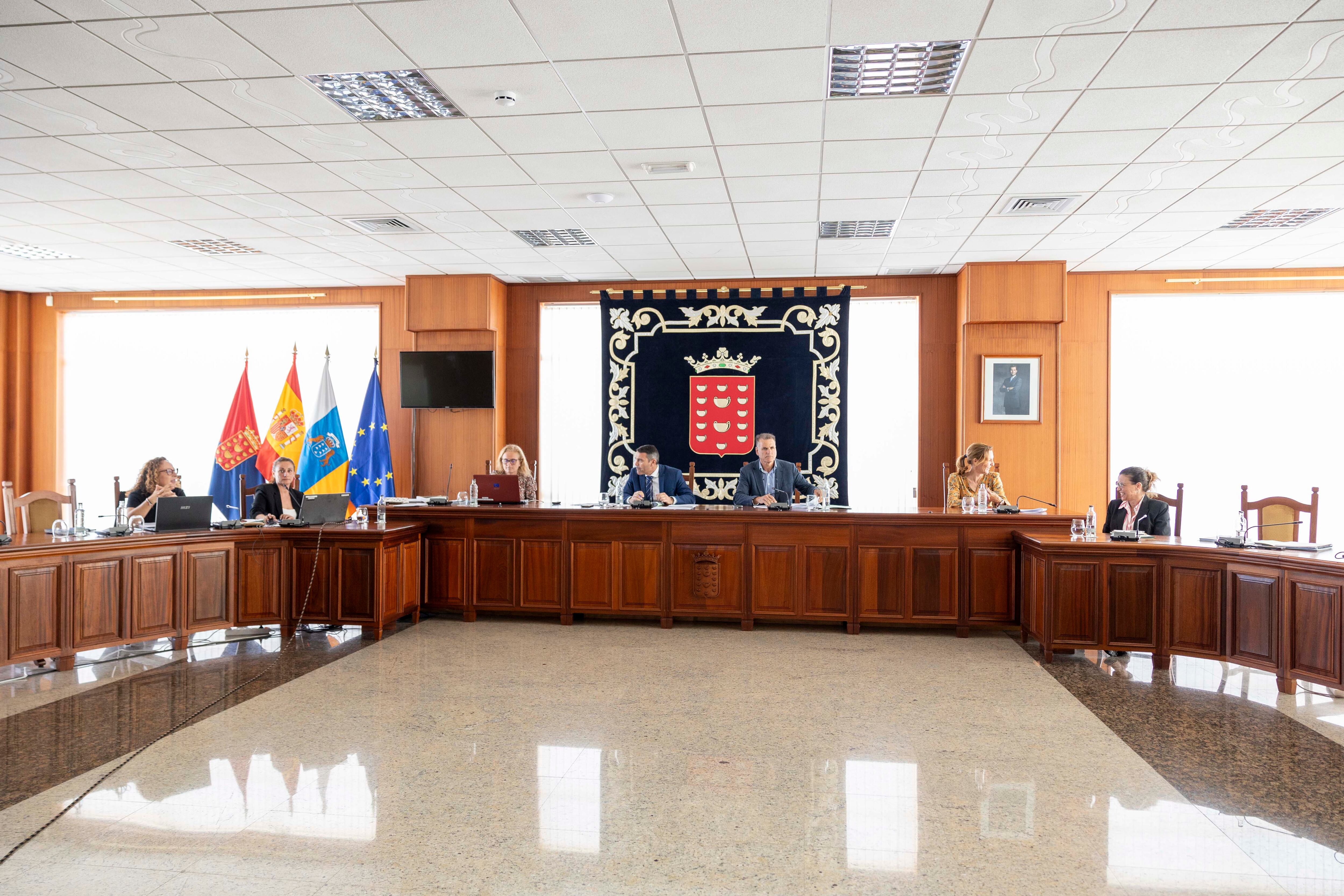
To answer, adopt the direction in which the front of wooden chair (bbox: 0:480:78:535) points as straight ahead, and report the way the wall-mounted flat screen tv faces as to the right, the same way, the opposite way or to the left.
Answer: to the right

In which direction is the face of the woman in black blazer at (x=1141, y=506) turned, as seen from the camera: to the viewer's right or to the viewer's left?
to the viewer's left

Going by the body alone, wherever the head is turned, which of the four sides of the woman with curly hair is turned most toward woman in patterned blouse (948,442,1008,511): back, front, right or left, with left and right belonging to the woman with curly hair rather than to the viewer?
front

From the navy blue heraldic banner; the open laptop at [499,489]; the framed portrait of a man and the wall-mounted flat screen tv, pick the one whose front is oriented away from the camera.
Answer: the open laptop

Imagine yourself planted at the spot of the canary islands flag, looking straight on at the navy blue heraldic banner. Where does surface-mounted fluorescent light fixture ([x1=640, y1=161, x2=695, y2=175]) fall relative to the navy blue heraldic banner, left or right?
right

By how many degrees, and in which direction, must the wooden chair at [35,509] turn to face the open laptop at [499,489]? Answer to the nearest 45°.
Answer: approximately 90° to its left

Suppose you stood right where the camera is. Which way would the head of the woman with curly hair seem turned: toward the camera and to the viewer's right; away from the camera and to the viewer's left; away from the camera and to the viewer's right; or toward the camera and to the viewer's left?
toward the camera and to the viewer's right

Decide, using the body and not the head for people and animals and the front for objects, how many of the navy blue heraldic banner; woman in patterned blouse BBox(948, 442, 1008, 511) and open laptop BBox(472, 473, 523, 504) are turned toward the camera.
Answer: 2

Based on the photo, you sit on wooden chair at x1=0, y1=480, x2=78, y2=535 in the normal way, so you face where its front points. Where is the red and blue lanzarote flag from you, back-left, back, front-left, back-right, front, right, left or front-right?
left

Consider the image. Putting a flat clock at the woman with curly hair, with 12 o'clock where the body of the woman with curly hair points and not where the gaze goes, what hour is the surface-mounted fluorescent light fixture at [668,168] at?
The surface-mounted fluorescent light fixture is roughly at 12 o'clock from the woman with curly hair.

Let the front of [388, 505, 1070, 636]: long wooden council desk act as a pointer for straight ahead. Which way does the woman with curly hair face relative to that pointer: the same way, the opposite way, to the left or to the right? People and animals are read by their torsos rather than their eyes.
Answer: to the left

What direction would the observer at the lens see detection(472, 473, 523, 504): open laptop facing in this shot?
facing away from the viewer
